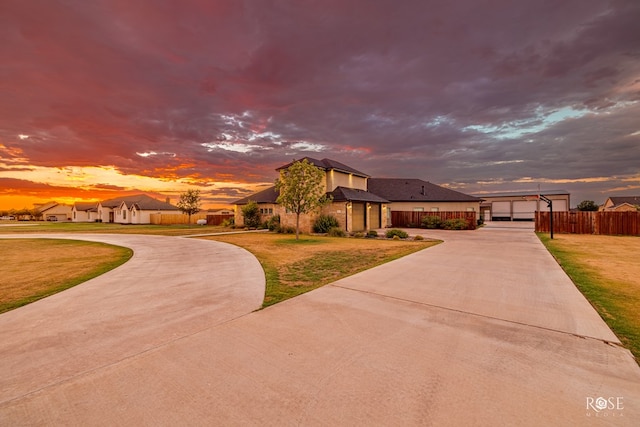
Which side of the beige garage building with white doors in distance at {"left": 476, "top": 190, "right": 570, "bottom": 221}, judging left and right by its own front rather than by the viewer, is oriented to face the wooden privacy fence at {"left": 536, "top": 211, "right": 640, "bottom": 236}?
front

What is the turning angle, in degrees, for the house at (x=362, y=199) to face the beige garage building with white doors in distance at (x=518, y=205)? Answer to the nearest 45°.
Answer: approximately 180°

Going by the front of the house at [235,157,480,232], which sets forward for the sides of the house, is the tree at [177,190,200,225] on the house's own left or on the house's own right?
on the house's own right

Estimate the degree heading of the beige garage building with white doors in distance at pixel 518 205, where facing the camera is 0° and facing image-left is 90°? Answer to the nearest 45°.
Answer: approximately 0°

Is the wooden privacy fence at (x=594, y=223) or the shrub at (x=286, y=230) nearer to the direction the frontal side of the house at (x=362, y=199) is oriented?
the shrub

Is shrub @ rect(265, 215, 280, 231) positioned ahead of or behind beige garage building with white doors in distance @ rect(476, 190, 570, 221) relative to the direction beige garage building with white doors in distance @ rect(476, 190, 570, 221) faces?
ahead

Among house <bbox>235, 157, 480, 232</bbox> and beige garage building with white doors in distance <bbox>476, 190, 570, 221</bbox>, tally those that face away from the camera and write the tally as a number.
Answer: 0

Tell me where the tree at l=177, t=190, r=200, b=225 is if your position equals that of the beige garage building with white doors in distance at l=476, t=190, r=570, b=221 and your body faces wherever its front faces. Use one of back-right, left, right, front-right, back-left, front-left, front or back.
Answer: front-right

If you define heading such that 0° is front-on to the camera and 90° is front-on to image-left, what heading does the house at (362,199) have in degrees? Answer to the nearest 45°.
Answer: approximately 45°
